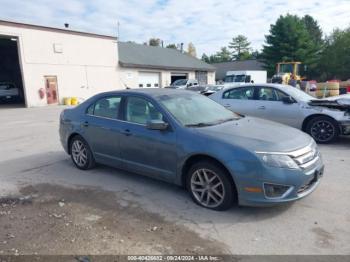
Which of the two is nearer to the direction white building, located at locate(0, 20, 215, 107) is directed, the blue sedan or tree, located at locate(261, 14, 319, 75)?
the blue sedan

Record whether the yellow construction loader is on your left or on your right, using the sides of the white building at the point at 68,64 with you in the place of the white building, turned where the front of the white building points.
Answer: on your left

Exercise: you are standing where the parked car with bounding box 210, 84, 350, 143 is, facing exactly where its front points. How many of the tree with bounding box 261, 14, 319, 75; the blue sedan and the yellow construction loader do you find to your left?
2

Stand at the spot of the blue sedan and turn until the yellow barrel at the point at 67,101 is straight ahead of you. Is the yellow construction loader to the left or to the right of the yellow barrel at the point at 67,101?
right

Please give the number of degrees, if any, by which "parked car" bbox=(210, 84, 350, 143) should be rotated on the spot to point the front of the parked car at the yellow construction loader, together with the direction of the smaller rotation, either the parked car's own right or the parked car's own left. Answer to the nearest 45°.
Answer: approximately 90° to the parked car's own left

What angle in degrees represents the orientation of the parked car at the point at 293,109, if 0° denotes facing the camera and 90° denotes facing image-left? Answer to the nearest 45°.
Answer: approximately 270°

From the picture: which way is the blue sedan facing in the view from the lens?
facing the viewer and to the right of the viewer

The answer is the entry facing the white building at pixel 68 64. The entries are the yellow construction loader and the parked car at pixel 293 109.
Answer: the yellow construction loader

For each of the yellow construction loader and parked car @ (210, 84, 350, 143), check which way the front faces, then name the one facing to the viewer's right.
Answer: the parked car

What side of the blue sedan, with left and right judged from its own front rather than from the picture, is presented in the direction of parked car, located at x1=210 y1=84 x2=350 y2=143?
left

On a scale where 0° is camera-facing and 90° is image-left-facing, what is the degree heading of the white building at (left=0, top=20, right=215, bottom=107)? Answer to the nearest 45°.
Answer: approximately 315°

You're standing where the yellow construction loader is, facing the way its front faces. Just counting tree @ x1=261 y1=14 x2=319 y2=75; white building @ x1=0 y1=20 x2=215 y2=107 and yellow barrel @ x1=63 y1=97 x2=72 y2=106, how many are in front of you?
2

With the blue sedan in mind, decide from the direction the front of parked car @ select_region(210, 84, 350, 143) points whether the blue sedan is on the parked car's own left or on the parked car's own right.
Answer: on the parked car's own right

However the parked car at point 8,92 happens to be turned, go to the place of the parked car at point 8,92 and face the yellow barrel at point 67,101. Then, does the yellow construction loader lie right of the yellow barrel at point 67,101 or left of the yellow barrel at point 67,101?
left

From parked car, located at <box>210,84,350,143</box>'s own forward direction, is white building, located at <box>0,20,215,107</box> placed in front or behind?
behind

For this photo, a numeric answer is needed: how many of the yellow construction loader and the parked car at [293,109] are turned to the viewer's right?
1
